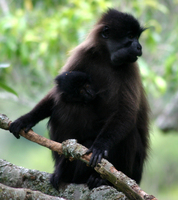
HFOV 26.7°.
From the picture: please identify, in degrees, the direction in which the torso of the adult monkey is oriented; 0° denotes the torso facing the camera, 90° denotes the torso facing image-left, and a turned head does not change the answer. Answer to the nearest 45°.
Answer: approximately 45°
